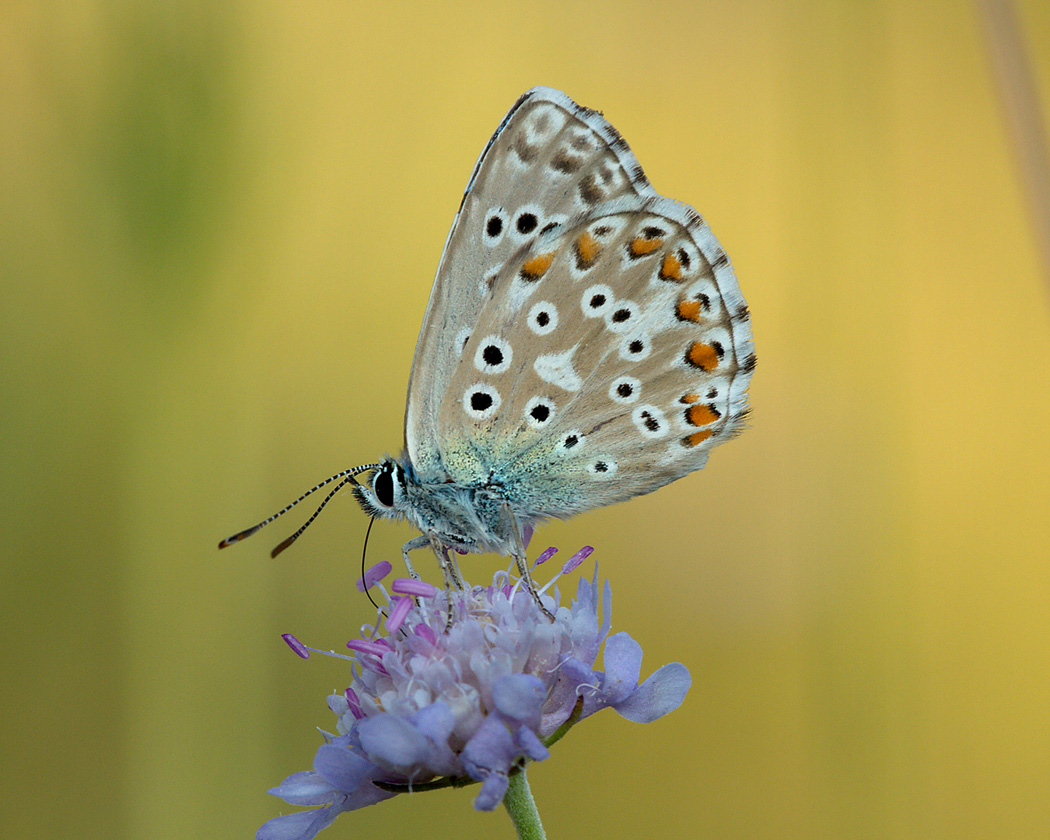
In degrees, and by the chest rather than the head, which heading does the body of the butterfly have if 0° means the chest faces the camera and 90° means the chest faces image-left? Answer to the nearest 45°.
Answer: approximately 90°
